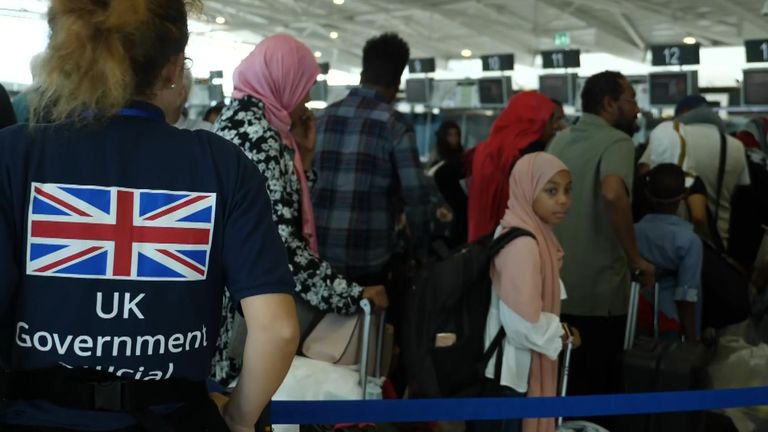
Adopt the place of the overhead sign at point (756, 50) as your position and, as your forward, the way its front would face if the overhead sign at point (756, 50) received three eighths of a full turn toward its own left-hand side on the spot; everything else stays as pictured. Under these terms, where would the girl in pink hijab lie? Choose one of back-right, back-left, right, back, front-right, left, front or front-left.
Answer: back-right

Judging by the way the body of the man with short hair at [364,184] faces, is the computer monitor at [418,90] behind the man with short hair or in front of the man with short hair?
in front

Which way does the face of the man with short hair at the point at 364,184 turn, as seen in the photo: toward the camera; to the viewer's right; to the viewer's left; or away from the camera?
away from the camera

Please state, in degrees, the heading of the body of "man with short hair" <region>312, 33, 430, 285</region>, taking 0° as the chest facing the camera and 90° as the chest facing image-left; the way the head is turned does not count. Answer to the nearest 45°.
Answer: approximately 225°

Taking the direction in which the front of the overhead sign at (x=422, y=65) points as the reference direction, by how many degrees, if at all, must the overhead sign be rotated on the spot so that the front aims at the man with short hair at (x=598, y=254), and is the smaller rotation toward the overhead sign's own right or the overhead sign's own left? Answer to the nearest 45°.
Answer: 0° — it already faces them

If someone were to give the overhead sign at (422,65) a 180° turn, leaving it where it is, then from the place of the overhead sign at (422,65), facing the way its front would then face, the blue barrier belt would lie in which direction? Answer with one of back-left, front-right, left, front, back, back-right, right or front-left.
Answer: back
